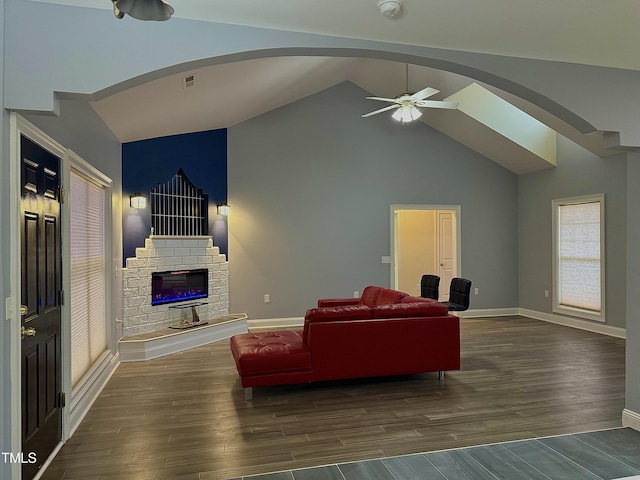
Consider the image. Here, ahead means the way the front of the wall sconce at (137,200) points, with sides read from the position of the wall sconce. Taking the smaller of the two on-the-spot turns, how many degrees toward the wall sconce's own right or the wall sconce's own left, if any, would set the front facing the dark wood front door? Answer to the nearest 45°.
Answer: approximately 45° to the wall sconce's own right

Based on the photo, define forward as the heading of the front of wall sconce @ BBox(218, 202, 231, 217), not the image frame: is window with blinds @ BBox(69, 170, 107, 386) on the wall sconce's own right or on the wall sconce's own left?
on the wall sconce's own right

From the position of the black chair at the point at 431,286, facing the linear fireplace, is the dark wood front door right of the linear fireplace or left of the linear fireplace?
left

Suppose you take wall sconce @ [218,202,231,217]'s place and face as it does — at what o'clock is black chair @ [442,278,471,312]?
The black chair is roughly at 11 o'clock from the wall sconce.

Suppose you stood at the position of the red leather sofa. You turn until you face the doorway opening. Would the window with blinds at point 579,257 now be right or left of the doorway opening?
right

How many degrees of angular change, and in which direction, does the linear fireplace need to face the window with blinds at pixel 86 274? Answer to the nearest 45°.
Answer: approximately 45° to its right

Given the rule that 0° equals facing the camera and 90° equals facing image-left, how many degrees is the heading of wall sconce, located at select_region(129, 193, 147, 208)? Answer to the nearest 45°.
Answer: approximately 315°
